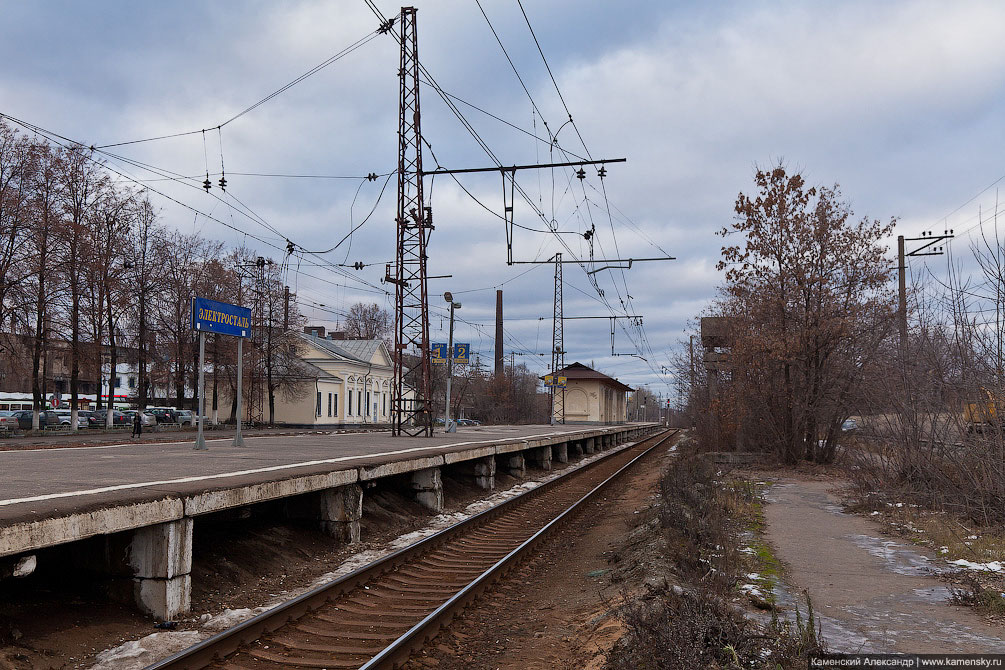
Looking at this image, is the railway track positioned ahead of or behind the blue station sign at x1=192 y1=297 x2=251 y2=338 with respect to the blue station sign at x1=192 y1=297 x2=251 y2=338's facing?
ahead

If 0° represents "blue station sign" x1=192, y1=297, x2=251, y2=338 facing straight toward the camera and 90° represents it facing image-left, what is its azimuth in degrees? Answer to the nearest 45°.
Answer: approximately 315°

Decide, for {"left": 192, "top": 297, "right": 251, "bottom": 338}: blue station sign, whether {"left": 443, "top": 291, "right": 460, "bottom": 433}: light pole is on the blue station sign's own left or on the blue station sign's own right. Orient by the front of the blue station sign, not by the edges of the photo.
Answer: on the blue station sign's own left
